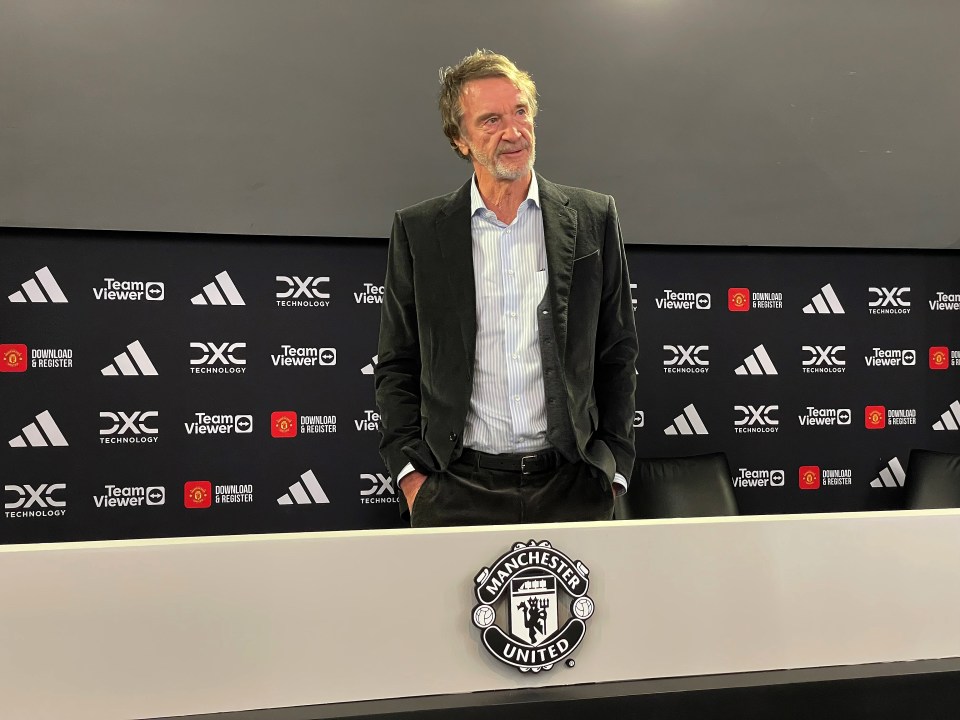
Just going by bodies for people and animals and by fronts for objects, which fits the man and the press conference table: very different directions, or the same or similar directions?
same or similar directions

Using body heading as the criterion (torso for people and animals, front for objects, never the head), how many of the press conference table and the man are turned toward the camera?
2

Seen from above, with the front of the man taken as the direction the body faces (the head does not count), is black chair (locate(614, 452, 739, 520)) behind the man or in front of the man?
behind

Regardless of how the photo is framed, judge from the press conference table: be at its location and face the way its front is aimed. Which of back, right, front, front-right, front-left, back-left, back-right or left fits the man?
back

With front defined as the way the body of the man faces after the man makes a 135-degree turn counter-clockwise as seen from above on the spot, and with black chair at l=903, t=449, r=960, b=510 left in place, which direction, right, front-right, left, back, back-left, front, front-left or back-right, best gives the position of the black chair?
front

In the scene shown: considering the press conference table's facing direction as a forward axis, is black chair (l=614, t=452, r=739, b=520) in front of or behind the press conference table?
behind

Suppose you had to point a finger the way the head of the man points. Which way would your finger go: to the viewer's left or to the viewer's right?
to the viewer's right

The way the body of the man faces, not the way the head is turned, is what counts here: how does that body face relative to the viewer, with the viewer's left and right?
facing the viewer

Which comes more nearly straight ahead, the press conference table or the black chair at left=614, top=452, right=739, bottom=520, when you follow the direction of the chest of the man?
the press conference table

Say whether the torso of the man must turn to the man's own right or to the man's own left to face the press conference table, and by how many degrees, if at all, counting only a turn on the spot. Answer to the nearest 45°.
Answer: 0° — they already face it

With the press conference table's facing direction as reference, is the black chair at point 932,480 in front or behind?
behind

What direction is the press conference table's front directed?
toward the camera
